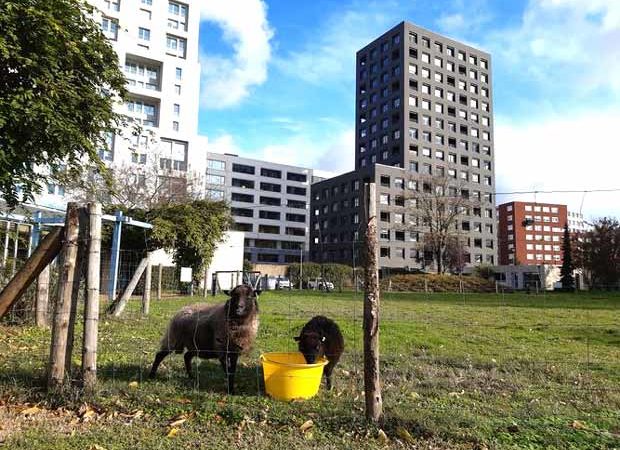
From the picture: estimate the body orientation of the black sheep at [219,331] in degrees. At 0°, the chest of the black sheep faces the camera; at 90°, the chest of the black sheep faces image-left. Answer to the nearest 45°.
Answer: approximately 315°

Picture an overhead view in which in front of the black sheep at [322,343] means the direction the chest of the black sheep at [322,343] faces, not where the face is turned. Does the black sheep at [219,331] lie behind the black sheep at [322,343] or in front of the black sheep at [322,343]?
in front

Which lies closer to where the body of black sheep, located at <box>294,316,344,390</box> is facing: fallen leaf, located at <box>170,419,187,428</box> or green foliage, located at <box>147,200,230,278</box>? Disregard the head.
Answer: the fallen leaf

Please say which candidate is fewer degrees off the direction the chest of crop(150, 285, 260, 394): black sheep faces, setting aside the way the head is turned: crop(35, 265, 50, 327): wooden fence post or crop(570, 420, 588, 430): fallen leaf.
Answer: the fallen leaf

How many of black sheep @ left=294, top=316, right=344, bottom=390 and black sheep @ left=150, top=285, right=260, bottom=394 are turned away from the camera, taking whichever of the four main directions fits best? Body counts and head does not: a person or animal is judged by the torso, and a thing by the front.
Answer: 0

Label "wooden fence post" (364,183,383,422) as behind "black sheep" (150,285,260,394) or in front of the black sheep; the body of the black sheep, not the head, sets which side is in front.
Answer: in front

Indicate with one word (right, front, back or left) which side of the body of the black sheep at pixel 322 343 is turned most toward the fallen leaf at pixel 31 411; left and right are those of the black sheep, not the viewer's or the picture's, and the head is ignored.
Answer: front

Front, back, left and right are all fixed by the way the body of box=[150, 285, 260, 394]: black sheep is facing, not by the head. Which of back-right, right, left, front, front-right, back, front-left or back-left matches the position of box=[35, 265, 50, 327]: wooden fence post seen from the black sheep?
back

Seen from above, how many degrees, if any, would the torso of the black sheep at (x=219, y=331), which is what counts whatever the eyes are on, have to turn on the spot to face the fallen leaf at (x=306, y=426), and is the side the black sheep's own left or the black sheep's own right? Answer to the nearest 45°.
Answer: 0° — it already faces it

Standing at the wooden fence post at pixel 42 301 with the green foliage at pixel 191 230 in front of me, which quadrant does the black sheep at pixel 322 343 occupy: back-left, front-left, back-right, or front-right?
back-right

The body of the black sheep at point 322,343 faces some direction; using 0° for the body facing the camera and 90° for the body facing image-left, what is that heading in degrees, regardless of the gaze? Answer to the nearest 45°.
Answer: approximately 45°

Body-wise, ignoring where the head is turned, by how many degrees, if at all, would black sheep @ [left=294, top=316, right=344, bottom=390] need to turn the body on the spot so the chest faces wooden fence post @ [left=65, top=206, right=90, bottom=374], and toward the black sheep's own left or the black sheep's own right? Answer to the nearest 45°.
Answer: approximately 45° to the black sheep's own right
